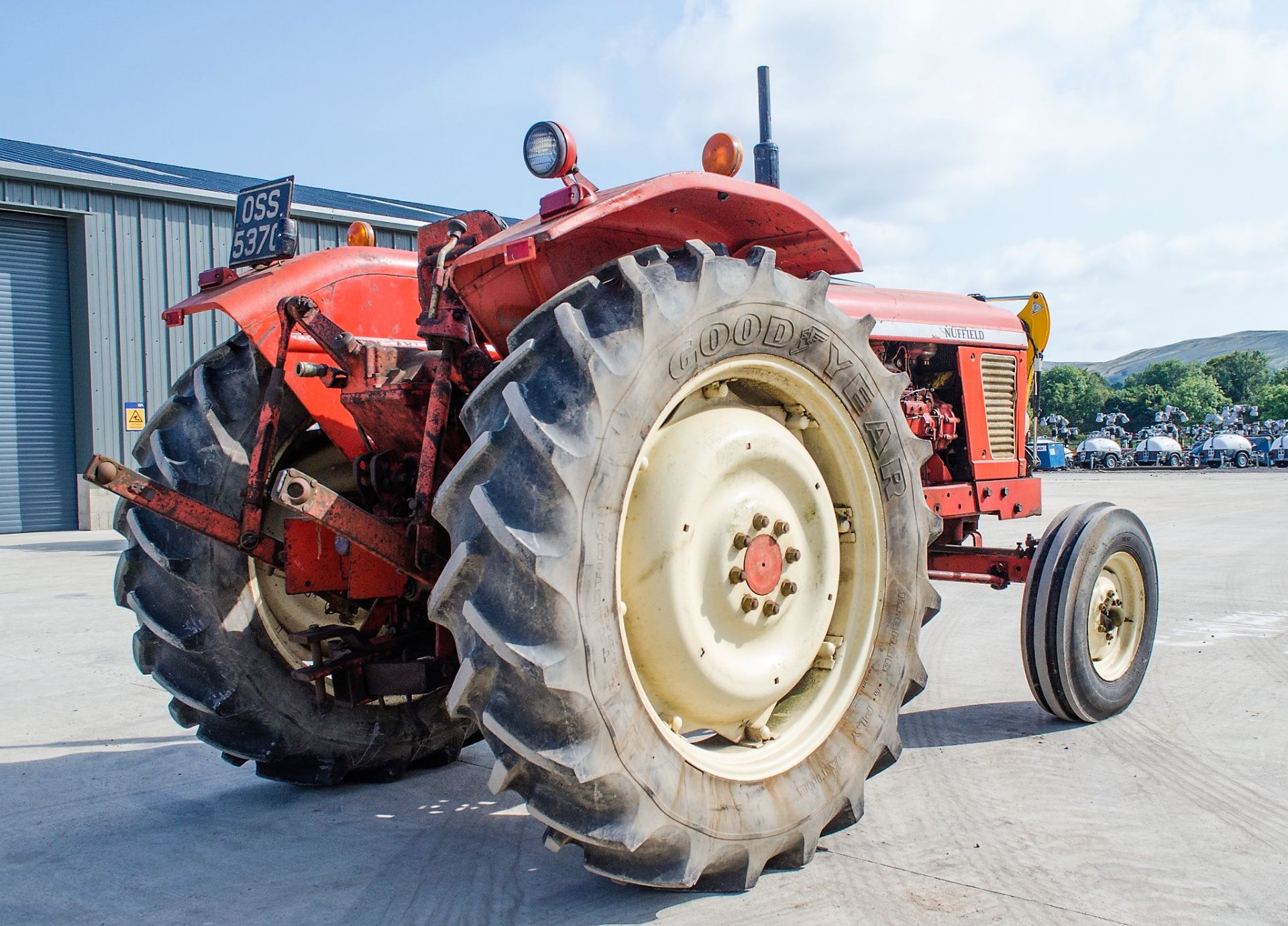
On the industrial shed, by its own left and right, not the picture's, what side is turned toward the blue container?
left

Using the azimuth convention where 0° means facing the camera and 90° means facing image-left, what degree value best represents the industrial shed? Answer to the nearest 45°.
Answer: approximately 315°

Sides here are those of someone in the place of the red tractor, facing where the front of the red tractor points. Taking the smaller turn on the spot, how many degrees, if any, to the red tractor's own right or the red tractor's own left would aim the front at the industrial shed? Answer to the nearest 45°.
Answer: approximately 90° to the red tractor's own left

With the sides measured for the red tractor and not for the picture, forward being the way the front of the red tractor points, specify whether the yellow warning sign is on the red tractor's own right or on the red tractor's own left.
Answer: on the red tractor's own left

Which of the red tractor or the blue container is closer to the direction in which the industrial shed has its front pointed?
the red tractor

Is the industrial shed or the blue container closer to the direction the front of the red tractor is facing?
the blue container

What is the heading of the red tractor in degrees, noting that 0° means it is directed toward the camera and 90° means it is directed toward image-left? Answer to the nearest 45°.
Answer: approximately 225°

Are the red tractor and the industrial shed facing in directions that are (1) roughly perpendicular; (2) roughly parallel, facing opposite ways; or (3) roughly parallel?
roughly perpendicular

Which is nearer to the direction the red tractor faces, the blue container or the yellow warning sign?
the blue container

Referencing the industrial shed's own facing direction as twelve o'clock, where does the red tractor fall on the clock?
The red tractor is roughly at 1 o'clock from the industrial shed.
